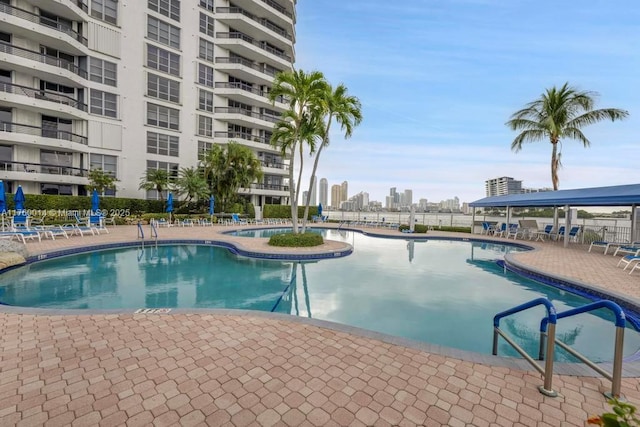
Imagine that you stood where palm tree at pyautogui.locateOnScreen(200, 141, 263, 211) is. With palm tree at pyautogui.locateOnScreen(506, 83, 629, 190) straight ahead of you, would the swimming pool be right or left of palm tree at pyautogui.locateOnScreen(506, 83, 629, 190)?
right
